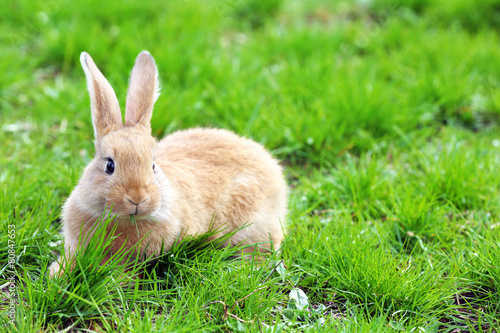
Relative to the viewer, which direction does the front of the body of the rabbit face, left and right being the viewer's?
facing the viewer and to the left of the viewer
